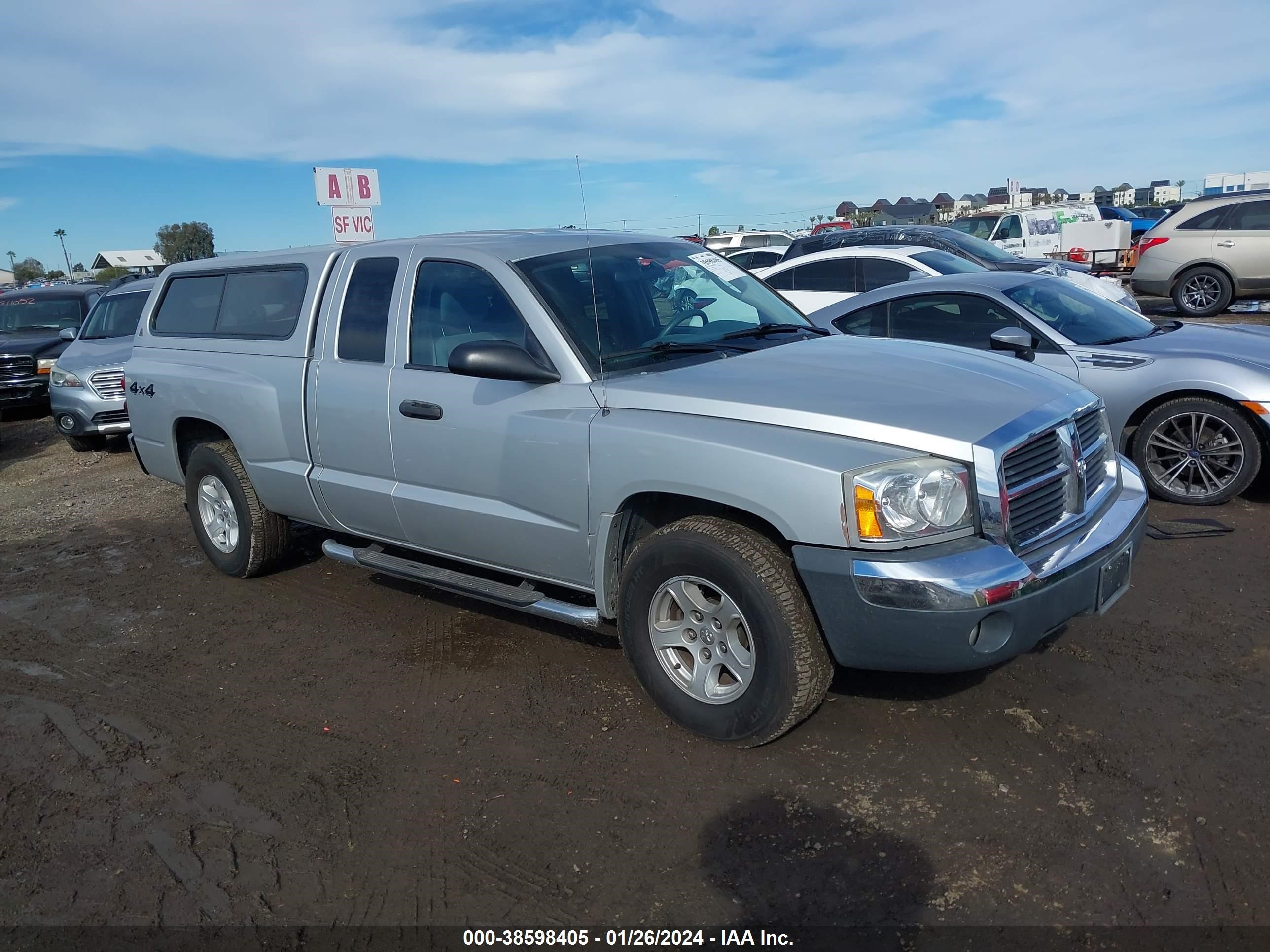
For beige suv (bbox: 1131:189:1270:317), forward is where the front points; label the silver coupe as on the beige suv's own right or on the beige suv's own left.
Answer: on the beige suv's own right

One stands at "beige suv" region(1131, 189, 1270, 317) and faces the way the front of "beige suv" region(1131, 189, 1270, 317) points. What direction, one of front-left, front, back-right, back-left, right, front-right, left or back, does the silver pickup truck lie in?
right

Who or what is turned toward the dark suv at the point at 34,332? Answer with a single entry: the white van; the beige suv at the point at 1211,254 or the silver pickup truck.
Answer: the white van

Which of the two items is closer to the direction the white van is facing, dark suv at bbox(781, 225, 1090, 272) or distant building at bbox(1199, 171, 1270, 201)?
the dark suv

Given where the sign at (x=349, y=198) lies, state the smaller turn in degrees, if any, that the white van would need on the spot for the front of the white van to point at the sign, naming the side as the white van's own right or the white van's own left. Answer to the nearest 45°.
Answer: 0° — it already faces it

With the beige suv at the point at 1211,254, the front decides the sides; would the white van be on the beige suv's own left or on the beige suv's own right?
on the beige suv's own left

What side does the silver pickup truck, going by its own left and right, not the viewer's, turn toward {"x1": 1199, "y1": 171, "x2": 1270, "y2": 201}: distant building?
left

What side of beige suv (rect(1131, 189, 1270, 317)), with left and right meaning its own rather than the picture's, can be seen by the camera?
right

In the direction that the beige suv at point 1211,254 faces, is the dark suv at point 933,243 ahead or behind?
behind

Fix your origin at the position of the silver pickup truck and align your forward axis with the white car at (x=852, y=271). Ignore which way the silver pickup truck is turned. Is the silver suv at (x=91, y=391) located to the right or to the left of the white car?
left

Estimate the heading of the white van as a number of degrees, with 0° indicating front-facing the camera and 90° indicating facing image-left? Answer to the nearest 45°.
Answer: approximately 45°

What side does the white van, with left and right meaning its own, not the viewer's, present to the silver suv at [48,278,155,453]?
front

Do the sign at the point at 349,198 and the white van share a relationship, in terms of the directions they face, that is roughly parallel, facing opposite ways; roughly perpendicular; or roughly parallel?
roughly perpendicular

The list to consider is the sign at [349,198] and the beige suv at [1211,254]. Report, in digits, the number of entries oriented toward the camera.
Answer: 1

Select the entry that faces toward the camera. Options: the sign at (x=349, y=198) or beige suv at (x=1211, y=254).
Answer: the sign

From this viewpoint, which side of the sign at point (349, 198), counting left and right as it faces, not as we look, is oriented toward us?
front

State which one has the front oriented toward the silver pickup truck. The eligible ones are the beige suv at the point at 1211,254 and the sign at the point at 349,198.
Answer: the sign

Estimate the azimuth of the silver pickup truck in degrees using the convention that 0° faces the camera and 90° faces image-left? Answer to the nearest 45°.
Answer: approximately 315°

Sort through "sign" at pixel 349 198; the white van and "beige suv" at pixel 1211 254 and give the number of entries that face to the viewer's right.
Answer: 1
